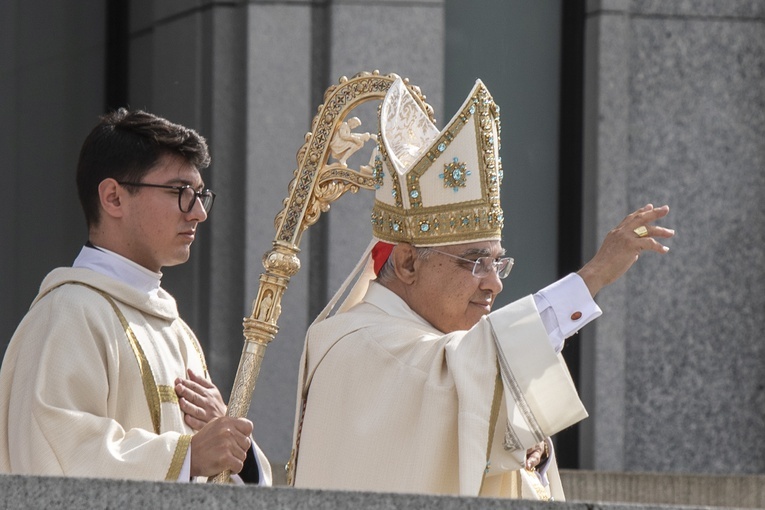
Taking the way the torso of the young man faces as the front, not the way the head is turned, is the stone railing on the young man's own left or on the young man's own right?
on the young man's own right

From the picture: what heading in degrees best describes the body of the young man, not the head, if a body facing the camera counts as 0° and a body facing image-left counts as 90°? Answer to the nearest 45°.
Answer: approximately 270°

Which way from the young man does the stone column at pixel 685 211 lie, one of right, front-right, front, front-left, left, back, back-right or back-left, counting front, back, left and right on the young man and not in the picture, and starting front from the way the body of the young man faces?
front-left
